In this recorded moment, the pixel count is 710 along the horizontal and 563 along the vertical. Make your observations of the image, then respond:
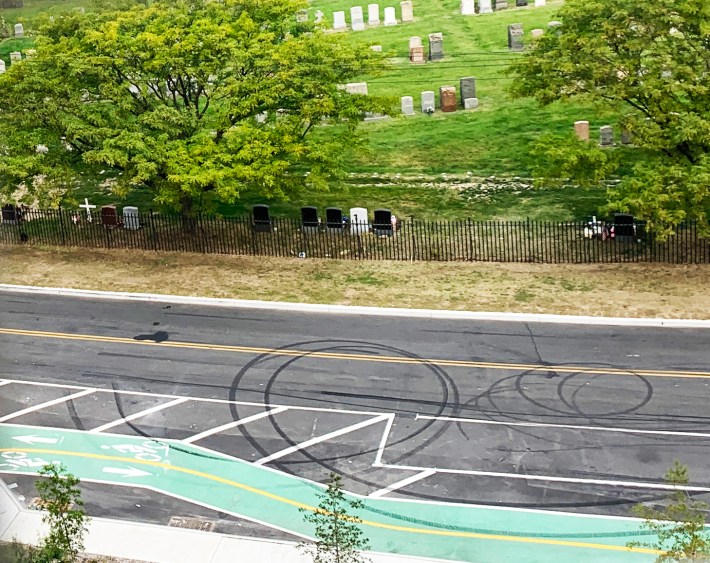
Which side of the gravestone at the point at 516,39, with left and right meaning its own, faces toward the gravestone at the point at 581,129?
front

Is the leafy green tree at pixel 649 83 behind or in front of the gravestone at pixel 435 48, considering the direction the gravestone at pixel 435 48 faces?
in front

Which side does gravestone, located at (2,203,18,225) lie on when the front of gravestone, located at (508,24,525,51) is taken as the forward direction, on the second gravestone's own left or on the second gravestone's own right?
on the second gravestone's own right

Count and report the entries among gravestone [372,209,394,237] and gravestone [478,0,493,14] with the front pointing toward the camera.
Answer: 2

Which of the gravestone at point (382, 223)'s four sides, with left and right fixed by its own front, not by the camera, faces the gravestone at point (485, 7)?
back

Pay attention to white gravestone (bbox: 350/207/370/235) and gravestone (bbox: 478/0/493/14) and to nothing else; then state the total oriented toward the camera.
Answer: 2

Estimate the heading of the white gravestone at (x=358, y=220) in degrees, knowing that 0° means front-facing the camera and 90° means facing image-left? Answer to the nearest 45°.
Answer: approximately 0°

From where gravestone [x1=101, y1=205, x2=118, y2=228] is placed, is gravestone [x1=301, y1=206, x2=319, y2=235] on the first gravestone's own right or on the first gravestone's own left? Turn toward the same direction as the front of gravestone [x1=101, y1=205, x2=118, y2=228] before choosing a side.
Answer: on the first gravestone's own left

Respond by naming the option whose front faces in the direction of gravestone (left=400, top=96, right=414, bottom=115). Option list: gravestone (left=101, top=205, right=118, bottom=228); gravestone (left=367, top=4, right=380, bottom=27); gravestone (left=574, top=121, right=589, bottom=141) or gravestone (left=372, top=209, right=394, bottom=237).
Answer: gravestone (left=367, top=4, right=380, bottom=27)
